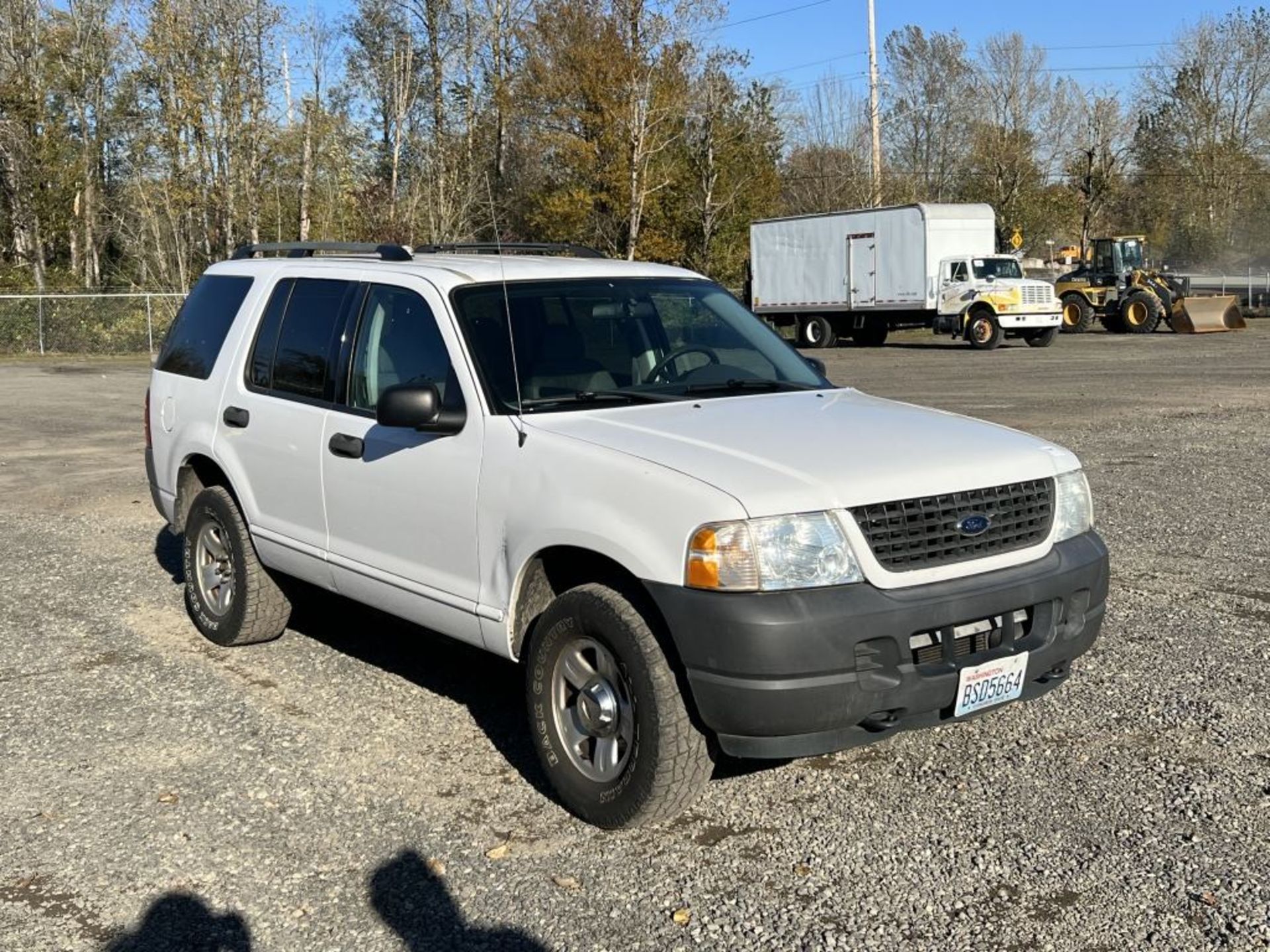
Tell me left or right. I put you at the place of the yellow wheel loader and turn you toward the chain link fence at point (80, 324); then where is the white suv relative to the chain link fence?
left

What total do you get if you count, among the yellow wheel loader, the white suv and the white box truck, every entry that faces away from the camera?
0

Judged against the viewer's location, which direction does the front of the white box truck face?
facing the viewer and to the right of the viewer

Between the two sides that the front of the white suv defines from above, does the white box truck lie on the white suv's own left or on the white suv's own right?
on the white suv's own left

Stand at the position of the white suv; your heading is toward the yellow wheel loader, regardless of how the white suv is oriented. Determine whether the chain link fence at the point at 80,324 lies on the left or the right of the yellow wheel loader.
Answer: left

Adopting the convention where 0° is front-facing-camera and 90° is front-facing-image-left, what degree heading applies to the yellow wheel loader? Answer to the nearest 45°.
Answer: approximately 315°

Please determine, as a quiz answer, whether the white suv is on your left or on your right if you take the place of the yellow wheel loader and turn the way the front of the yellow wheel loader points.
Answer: on your right

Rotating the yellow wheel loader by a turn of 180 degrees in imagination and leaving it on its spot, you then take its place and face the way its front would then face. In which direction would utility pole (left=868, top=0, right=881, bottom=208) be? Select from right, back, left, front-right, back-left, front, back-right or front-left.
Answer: front

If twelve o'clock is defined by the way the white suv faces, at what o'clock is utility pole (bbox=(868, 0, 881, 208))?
The utility pole is roughly at 8 o'clock from the white suv.

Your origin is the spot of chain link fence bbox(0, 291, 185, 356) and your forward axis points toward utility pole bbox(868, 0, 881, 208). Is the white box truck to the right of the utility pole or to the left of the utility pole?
right
